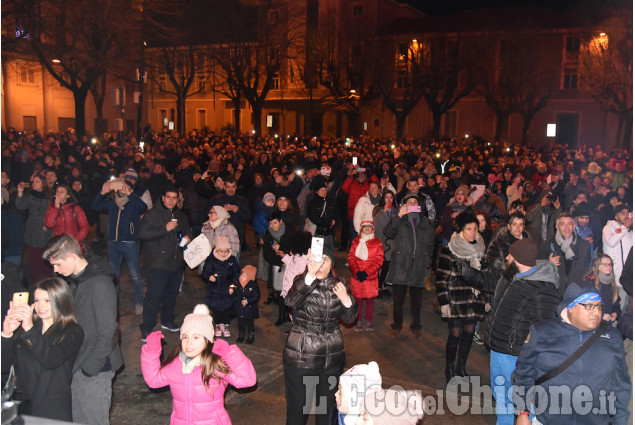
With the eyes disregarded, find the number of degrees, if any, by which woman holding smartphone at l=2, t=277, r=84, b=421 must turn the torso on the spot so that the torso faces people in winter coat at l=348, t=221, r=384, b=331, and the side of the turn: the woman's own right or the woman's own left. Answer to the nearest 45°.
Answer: approximately 180°

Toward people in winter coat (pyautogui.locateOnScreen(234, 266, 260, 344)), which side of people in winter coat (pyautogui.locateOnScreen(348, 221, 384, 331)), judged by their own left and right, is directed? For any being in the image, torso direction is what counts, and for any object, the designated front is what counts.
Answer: right

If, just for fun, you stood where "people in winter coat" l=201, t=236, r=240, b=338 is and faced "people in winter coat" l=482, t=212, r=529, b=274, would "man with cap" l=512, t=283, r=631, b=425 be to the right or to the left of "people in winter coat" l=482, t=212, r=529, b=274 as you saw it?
right

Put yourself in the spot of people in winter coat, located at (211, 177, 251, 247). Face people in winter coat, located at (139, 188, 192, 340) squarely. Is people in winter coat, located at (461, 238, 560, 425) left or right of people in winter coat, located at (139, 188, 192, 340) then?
left

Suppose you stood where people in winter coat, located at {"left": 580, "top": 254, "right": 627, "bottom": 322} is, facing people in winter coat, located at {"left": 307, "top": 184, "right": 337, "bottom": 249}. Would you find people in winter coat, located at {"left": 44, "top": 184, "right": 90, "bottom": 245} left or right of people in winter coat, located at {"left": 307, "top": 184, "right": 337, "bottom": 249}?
left

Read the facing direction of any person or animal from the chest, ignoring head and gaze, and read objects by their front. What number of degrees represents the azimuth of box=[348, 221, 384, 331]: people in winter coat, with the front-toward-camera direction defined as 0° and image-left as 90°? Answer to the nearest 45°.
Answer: approximately 0°
